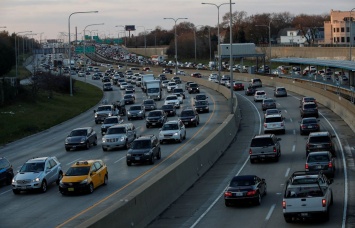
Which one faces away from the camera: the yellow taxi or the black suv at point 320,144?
the black suv

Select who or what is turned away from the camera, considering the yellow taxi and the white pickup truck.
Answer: the white pickup truck

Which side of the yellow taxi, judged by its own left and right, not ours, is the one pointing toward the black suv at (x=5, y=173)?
right

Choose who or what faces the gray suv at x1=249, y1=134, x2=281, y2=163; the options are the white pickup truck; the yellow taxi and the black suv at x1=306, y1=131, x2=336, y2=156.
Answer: the white pickup truck

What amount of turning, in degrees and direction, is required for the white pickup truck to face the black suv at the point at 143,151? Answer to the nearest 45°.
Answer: approximately 45° to its left

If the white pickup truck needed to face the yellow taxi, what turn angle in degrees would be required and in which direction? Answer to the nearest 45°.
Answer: approximately 45° to its left

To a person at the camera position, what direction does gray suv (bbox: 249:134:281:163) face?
facing away from the viewer

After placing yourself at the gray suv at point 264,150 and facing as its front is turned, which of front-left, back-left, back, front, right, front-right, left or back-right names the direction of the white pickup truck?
back

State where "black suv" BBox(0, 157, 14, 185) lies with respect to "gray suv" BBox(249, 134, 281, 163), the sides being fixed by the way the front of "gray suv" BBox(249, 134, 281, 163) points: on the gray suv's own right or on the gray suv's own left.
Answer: on the gray suv's own left

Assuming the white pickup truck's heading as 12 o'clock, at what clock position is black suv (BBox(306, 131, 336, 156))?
The black suv is roughly at 12 o'clock from the white pickup truck.

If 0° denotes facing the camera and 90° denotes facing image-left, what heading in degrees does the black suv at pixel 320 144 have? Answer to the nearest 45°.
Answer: approximately 180°

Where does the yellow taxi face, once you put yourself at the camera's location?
facing the viewer and to the left of the viewer

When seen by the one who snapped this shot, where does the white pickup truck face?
facing away from the viewer

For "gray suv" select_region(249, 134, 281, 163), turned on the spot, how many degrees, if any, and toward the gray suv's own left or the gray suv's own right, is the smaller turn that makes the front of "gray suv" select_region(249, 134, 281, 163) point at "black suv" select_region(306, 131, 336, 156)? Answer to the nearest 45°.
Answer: approximately 90° to the gray suv's own right

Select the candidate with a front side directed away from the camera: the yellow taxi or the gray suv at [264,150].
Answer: the gray suv

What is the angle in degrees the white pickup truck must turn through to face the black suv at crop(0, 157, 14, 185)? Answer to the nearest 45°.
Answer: approximately 45° to its left
